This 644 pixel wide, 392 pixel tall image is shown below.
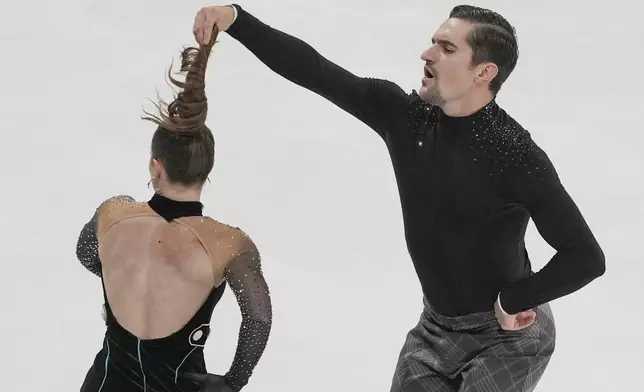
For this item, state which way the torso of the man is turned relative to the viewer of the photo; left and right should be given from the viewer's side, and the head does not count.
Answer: facing the viewer and to the left of the viewer

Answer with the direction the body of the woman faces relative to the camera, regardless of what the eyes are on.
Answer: away from the camera

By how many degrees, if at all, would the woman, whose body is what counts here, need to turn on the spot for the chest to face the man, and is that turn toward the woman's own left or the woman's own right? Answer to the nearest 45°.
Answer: approximately 90° to the woman's own right

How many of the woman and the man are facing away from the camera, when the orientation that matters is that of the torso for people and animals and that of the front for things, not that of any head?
1

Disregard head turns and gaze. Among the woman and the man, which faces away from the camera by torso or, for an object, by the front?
the woman

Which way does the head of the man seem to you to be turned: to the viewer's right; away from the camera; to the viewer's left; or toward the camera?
to the viewer's left
